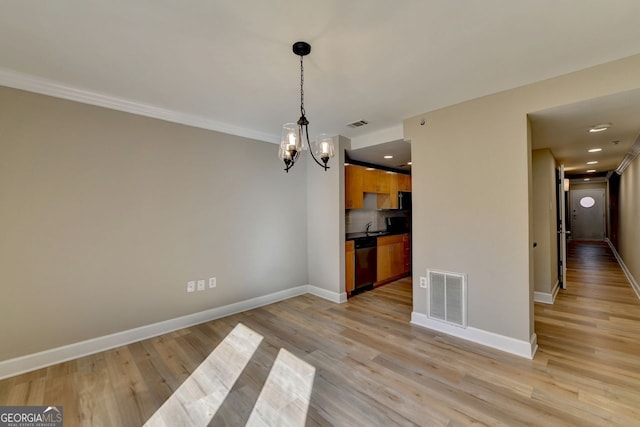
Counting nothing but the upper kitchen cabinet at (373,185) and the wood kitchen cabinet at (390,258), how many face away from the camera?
0

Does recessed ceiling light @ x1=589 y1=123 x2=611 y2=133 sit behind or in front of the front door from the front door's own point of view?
in front

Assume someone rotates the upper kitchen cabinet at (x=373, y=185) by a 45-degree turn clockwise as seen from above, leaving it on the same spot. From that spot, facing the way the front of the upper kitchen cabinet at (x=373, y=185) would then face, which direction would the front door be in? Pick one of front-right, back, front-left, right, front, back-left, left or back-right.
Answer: back-left

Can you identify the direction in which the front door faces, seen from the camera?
facing the viewer

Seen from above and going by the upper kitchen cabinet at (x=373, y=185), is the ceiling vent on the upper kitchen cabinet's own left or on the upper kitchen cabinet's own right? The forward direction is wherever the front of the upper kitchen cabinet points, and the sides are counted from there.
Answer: on the upper kitchen cabinet's own right

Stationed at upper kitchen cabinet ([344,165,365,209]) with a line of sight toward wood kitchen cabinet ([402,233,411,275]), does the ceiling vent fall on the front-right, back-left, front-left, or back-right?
back-right

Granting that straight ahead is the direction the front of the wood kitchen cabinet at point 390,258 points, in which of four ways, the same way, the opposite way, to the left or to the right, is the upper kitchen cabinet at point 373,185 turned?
the same way

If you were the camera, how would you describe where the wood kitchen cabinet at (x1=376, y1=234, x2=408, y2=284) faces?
facing the viewer and to the right of the viewer
